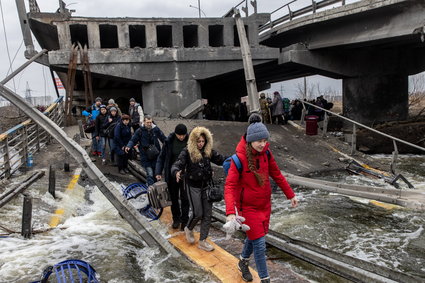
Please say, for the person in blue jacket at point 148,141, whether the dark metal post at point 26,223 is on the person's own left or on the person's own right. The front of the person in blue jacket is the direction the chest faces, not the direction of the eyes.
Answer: on the person's own right

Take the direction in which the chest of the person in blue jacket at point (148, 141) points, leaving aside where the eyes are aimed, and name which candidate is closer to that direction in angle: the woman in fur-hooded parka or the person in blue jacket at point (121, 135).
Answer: the woman in fur-hooded parka

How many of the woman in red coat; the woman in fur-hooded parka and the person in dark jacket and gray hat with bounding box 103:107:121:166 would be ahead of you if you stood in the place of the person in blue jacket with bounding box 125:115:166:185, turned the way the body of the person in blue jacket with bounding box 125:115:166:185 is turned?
2

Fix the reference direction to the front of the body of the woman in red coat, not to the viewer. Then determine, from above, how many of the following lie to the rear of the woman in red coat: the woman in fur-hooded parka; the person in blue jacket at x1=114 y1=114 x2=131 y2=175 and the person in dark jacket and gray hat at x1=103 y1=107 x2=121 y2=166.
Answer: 3

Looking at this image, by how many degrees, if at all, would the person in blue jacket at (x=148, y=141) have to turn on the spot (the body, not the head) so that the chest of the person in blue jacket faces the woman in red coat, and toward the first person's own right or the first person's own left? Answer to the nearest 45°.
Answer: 0° — they already face them

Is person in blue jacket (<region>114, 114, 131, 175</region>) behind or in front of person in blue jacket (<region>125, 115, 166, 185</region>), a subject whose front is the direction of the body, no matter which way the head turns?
behind

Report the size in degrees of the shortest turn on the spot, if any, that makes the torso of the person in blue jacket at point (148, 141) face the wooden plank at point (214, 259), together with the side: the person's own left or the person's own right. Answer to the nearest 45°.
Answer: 0° — they already face it

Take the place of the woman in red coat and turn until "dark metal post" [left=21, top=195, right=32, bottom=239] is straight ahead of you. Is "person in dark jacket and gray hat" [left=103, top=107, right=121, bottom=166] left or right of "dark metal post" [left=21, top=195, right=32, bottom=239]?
right

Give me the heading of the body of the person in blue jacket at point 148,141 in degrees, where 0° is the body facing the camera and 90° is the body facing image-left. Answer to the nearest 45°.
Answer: approximately 0°

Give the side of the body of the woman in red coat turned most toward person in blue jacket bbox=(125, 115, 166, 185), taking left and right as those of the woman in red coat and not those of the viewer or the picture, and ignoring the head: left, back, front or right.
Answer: back

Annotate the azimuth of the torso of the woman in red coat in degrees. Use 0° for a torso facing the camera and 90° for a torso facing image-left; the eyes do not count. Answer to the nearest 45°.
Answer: approximately 315°
